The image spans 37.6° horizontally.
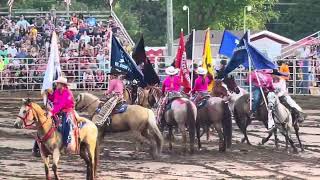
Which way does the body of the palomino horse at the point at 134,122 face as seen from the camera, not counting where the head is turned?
to the viewer's left

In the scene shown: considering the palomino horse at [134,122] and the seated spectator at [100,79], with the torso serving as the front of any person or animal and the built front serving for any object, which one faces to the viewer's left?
the palomino horse

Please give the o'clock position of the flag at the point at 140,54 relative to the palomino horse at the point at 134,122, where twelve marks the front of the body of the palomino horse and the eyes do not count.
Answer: The flag is roughly at 3 o'clock from the palomino horse.

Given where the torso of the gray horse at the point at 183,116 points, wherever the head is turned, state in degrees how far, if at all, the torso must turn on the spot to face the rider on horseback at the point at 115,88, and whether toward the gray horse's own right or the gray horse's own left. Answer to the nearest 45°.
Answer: approximately 45° to the gray horse's own left

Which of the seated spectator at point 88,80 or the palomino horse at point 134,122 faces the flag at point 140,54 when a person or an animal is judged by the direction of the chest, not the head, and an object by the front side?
the seated spectator

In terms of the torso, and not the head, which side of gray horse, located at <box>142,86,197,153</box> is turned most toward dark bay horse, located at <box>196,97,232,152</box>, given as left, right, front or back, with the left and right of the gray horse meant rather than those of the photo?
right

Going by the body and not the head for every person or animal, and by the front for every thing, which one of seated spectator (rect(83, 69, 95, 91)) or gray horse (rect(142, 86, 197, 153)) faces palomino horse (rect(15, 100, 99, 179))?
the seated spectator

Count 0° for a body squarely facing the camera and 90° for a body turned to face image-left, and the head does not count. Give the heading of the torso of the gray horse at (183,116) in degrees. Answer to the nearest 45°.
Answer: approximately 135°

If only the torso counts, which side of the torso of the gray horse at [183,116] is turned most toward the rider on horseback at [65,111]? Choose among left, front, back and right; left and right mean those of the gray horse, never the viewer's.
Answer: left
